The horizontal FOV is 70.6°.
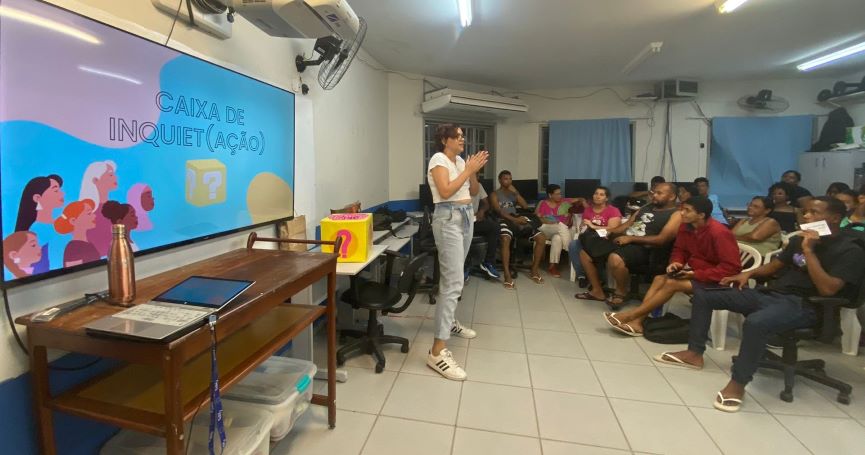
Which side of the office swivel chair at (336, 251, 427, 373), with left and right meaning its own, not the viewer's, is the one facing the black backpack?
back

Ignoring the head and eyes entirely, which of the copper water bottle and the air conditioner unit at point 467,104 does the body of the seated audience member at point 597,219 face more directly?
the copper water bottle

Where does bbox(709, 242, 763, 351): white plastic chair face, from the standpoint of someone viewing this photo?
facing the viewer and to the left of the viewer

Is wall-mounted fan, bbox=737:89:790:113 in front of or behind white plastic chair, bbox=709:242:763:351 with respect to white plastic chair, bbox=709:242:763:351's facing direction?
behind

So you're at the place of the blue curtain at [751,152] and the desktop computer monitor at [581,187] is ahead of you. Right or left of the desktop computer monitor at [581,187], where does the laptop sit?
left

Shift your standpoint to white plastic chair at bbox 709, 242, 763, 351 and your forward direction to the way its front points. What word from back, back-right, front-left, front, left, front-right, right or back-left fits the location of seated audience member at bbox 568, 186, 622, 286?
right

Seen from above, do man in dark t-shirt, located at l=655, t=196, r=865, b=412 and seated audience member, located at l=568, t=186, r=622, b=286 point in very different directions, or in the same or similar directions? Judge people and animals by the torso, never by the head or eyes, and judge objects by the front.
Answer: same or similar directions

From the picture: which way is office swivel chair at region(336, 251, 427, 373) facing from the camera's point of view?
to the viewer's left

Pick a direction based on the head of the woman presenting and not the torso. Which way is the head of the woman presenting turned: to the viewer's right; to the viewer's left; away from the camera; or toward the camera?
to the viewer's right

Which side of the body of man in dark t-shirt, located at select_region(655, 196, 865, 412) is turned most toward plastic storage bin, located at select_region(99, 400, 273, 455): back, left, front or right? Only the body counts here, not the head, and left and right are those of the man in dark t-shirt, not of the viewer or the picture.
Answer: front

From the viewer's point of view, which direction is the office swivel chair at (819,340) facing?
to the viewer's left

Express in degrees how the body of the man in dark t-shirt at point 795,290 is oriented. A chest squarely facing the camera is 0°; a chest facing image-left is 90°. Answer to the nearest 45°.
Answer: approximately 45°

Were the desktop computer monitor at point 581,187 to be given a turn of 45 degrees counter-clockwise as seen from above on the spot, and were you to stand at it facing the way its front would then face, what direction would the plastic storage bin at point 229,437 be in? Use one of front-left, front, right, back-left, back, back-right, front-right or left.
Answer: front-right

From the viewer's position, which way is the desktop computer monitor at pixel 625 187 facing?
facing the viewer

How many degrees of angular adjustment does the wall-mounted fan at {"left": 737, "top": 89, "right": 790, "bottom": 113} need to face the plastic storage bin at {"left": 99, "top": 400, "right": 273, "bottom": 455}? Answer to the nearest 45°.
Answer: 0° — it already faces it

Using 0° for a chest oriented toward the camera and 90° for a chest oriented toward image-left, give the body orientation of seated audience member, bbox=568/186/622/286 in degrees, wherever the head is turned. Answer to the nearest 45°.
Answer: approximately 45°

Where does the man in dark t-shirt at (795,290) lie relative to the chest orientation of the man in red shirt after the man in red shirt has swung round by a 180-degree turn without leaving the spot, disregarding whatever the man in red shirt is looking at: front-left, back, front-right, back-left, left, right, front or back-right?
right

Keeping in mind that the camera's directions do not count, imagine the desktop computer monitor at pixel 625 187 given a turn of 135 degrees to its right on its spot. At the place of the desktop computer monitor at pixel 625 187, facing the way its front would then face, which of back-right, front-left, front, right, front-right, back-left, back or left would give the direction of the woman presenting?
back-left
